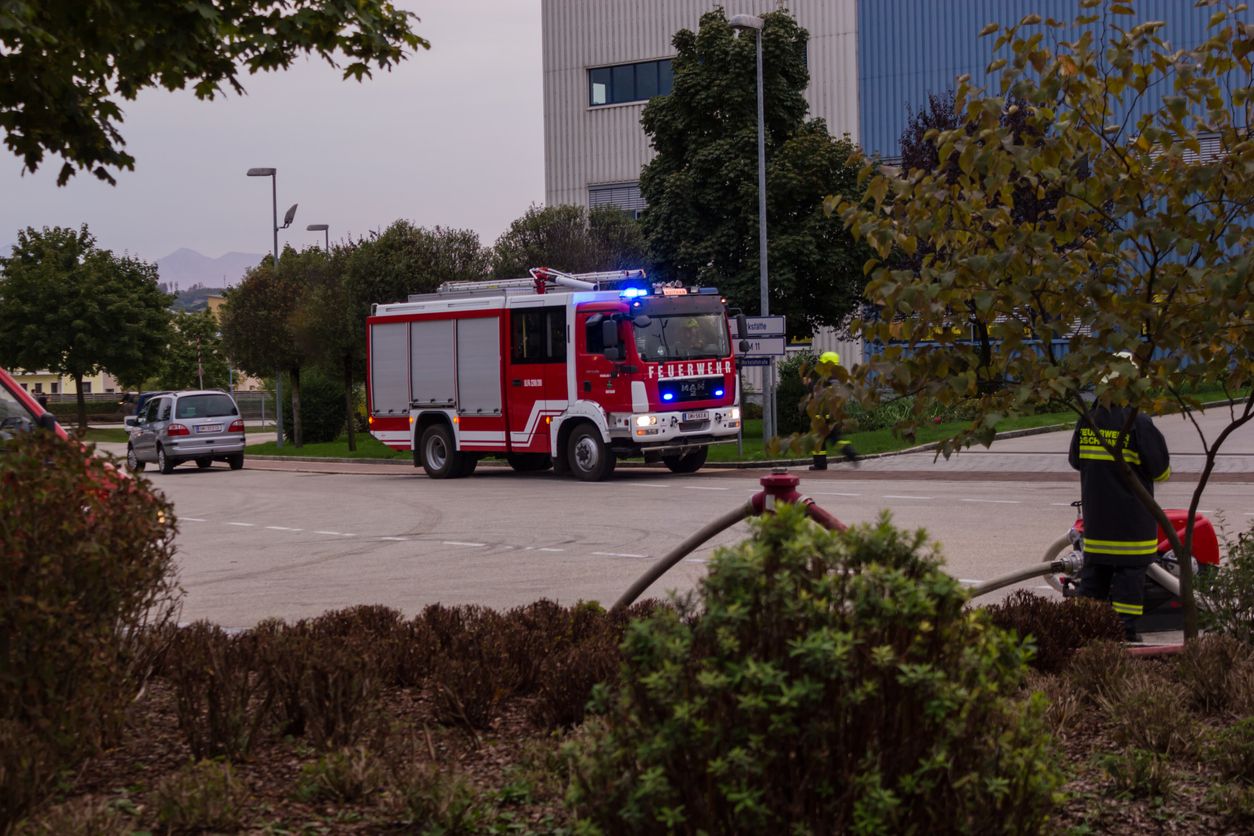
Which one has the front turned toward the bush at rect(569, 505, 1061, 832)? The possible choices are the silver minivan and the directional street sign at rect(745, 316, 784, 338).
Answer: the directional street sign

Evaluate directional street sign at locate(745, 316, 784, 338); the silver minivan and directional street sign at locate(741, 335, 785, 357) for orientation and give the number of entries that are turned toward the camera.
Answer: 2

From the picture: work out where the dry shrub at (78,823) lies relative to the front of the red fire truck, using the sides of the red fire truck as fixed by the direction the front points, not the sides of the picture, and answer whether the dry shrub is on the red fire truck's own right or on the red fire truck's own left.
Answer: on the red fire truck's own right

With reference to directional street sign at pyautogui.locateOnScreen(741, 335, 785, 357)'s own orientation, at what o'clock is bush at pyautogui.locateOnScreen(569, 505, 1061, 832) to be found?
The bush is roughly at 12 o'clock from the directional street sign.

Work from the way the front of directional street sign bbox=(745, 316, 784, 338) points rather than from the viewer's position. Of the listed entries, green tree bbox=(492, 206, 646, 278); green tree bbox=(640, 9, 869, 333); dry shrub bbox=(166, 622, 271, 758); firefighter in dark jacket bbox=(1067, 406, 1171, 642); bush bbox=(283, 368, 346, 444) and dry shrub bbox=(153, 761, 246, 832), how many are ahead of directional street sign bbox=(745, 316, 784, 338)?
3

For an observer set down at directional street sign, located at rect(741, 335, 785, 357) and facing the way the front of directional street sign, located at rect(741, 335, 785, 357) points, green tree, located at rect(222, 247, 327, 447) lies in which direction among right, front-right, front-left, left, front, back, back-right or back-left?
back-right

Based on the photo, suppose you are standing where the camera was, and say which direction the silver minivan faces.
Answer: facing away from the viewer and to the left of the viewer

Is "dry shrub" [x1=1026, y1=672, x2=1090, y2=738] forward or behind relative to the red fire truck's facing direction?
forward

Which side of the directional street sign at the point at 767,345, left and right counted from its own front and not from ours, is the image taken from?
front

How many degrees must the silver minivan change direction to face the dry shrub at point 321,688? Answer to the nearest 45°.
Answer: approximately 135° to its left

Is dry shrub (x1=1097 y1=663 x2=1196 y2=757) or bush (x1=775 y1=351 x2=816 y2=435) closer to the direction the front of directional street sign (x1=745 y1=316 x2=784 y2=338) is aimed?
the dry shrub

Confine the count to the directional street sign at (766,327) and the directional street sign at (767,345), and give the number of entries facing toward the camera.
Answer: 2

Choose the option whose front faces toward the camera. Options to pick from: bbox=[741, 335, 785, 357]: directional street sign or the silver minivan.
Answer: the directional street sign

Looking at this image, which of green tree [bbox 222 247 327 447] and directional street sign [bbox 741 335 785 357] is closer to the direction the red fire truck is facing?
the directional street sign

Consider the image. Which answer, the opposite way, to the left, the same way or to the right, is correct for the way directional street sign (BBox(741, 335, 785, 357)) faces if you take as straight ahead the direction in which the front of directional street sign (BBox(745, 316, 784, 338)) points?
the same way

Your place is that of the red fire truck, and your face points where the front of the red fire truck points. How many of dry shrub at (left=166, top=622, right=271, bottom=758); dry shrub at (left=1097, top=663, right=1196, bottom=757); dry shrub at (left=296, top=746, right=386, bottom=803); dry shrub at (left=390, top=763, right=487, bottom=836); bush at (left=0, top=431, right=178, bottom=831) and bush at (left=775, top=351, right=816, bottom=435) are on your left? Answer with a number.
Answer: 1

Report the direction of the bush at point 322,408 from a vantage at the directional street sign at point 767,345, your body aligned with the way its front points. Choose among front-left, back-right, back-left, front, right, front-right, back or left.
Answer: back-right

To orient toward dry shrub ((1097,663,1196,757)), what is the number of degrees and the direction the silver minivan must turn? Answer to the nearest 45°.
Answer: approximately 135° to its left

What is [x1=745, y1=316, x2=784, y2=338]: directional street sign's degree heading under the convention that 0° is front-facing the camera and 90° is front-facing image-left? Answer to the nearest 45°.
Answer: approximately 0°

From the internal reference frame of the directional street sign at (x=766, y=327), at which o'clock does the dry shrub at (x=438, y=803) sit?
The dry shrub is roughly at 12 o'clock from the directional street sign.

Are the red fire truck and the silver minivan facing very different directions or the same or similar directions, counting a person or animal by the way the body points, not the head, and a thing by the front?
very different directions

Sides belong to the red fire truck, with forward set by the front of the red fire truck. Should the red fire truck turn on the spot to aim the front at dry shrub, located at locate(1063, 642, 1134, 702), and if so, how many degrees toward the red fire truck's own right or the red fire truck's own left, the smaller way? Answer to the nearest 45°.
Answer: approximately 45° to the red fire truck's own right

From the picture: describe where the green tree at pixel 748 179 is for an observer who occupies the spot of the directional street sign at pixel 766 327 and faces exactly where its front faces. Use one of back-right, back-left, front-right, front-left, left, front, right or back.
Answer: back
